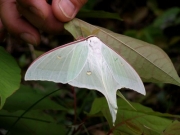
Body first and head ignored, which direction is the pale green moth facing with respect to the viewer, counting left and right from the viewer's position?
facing away from the viewer
